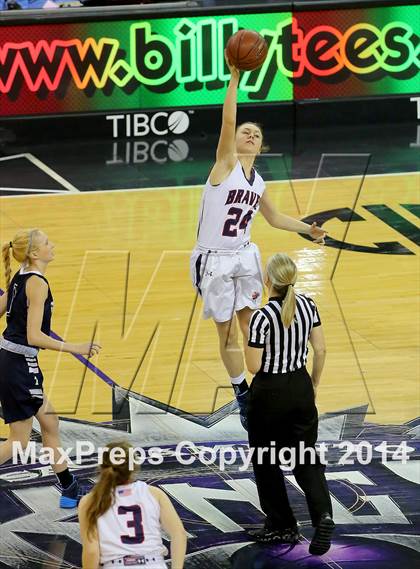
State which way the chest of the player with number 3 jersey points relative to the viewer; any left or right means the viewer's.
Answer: facing away from the viewer

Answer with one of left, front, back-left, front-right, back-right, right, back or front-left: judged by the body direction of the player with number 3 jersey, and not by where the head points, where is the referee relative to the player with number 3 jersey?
front-right

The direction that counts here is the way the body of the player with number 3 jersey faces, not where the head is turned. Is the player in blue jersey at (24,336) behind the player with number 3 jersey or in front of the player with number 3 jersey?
in front

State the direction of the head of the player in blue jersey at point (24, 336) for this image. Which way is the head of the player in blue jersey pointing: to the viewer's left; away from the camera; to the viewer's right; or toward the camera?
to the viewer's right

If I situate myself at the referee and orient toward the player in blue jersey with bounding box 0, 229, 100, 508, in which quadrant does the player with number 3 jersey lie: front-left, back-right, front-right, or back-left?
front-left

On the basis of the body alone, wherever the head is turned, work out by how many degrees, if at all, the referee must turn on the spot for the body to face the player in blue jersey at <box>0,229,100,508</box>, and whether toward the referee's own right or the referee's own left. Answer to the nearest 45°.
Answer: approximately 45° to the referee's own left

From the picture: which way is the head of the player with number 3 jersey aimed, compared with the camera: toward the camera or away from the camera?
away from the camera

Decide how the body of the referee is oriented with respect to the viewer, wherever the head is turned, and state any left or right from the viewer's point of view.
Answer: facing away from the viewer and to the left of the viewer

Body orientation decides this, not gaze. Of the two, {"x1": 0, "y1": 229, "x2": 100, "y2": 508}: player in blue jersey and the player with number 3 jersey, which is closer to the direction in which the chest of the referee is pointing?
the player in blue jersey

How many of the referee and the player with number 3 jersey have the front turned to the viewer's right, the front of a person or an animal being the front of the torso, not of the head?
0

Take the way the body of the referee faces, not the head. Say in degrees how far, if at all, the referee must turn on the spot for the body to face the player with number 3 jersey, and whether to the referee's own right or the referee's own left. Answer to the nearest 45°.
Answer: approximately 90° to the referee's own left
